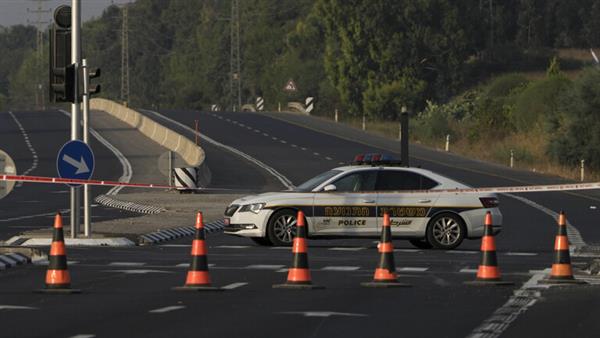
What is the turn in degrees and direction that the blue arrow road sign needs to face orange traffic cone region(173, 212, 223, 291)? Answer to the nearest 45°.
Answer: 0° — it already faces it

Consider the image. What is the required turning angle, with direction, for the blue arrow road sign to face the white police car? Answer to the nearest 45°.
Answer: approximately 90° to its left

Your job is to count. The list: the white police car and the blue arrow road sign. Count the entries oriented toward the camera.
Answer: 1

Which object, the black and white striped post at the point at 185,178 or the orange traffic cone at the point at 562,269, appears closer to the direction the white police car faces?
the black and white striped post

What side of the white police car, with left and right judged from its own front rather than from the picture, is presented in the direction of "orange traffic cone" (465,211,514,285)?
left

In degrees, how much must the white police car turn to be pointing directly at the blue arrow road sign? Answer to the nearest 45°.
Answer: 0° — it already faces it

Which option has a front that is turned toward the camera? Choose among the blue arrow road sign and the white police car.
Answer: the blue arrow road sign

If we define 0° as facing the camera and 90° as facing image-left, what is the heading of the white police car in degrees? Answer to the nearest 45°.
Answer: approximately 90°

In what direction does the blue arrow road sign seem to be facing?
toward the camera

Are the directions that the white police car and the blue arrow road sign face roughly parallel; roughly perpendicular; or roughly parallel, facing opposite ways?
roughly perpendicular

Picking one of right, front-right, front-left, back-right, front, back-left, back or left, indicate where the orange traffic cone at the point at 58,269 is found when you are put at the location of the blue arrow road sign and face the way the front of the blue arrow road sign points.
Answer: front
